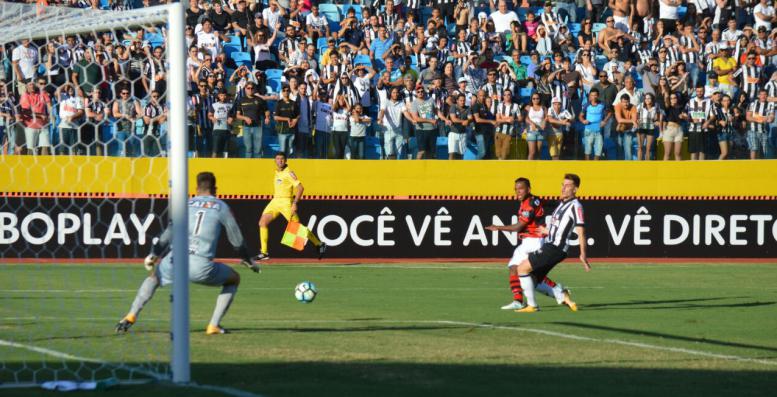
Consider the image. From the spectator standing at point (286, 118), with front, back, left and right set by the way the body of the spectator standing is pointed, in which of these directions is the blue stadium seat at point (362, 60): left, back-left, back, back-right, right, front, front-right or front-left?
back-left

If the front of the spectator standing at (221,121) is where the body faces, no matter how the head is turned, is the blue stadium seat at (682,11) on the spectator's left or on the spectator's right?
on the spectator's left

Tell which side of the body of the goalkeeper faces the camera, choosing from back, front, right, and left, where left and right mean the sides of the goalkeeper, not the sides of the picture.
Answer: back

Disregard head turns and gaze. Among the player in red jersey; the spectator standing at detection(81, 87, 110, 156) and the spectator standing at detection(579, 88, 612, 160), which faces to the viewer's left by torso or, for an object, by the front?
the player in red jersey
